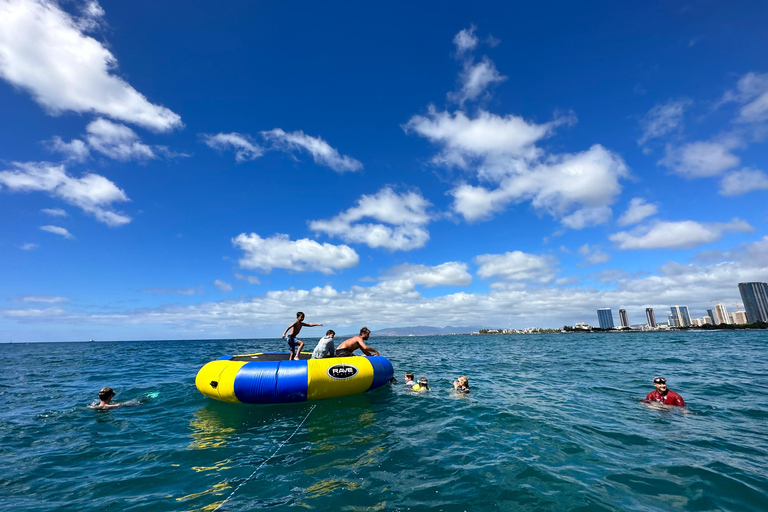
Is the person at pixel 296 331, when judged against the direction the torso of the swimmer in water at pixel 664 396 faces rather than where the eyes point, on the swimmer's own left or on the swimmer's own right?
on the swimmer's own right

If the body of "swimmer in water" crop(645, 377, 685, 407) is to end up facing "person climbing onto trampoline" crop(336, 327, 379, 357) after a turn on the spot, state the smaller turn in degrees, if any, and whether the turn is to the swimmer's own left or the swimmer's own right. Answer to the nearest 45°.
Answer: approximately 45° to the swimmer's own right

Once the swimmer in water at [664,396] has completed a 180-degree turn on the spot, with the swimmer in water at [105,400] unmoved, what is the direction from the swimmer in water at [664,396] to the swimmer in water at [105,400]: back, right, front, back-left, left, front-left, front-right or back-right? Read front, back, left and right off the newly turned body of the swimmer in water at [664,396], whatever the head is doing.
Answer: back-left

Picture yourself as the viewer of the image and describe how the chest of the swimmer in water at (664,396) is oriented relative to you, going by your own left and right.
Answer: facing the viewer

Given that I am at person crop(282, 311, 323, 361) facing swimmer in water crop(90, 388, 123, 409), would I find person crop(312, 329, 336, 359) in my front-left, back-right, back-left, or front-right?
back-left

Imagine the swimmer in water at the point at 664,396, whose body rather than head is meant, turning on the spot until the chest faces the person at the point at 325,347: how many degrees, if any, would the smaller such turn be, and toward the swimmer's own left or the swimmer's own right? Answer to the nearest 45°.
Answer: approximately 45° to the swimmer's own right

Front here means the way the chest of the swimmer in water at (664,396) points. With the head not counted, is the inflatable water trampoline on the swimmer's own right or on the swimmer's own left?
on the swimmer's own right

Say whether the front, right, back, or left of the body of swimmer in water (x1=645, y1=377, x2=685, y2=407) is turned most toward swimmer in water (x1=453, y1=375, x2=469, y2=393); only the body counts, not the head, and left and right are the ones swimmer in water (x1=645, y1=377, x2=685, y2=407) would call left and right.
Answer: right
